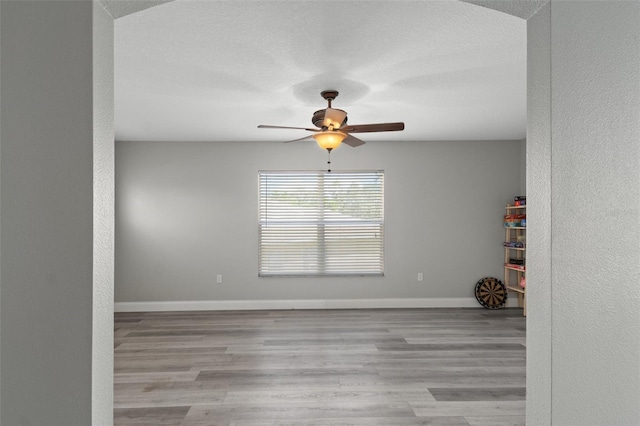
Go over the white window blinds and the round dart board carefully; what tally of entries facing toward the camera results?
2

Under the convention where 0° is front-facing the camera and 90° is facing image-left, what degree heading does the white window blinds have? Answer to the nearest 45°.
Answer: approximately 0°

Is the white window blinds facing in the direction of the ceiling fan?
yes

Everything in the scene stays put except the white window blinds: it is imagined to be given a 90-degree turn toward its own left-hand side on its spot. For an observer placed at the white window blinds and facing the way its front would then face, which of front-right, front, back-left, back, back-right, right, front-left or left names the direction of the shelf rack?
front

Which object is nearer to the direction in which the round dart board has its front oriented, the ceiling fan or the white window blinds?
the ceiling fan

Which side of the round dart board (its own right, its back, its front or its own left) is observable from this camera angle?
front

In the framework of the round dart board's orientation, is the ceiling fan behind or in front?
in front
